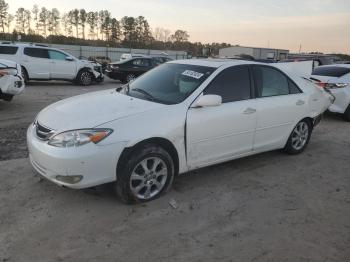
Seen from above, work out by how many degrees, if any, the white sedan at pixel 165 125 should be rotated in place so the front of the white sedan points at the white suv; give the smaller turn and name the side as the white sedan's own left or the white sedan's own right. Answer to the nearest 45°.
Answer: approximately 90° to the white sedan's own right

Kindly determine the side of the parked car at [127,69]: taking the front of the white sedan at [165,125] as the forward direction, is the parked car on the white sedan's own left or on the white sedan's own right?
on the white sedan's own right

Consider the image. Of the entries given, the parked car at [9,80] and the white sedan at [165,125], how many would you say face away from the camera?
0

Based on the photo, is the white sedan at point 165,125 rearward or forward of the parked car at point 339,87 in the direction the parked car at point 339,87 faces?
rearward

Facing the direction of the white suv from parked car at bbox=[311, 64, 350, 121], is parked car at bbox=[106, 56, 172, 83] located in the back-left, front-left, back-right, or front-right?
front-right

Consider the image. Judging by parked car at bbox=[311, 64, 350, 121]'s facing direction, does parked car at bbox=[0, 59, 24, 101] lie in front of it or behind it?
behind

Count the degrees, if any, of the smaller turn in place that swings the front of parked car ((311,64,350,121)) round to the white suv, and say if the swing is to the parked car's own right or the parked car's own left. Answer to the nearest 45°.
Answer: approximately 135° to the parked car's own left

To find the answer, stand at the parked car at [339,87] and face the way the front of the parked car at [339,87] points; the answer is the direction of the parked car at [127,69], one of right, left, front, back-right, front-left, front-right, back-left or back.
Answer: left

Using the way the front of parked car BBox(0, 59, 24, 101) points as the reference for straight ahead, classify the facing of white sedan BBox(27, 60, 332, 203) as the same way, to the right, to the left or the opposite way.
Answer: to the right

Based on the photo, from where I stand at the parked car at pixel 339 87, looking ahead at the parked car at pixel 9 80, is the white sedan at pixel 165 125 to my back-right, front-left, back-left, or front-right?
front-left

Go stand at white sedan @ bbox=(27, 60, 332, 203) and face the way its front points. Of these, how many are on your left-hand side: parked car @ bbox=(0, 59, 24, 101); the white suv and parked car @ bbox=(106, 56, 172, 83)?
0

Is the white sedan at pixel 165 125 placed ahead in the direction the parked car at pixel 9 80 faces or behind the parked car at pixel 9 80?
ahead

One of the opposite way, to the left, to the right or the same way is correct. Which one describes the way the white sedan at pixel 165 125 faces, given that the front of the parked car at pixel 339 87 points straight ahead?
the opposite way

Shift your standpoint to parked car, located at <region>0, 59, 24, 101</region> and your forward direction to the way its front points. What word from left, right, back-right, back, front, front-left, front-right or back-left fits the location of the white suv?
back-left

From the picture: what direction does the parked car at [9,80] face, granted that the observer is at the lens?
facing the viewer and to the right of the viewer

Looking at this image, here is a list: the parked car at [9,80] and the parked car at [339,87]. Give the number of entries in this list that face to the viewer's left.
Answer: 0

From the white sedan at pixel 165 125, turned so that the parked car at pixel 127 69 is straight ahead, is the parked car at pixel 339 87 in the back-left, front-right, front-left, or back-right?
front-right
